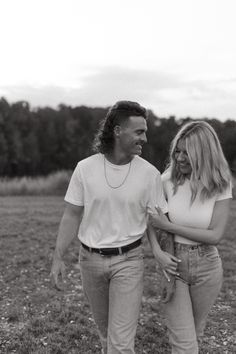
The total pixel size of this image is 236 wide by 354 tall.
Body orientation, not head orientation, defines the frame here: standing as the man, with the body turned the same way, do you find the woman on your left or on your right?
on your left

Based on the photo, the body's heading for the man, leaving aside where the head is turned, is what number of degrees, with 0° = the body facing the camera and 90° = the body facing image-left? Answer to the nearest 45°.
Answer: approximately 0°
